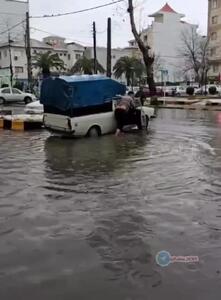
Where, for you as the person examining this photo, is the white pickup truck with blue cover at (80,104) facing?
facing away from the viewer and to the right of the viewer

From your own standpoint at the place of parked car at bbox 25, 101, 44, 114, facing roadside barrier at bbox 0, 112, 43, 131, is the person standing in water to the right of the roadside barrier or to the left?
left

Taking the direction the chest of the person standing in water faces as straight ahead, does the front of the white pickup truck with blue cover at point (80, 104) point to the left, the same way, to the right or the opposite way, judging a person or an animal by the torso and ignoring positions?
the same way

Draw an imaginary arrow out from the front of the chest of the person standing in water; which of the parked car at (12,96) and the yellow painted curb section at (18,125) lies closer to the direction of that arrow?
the parked car
